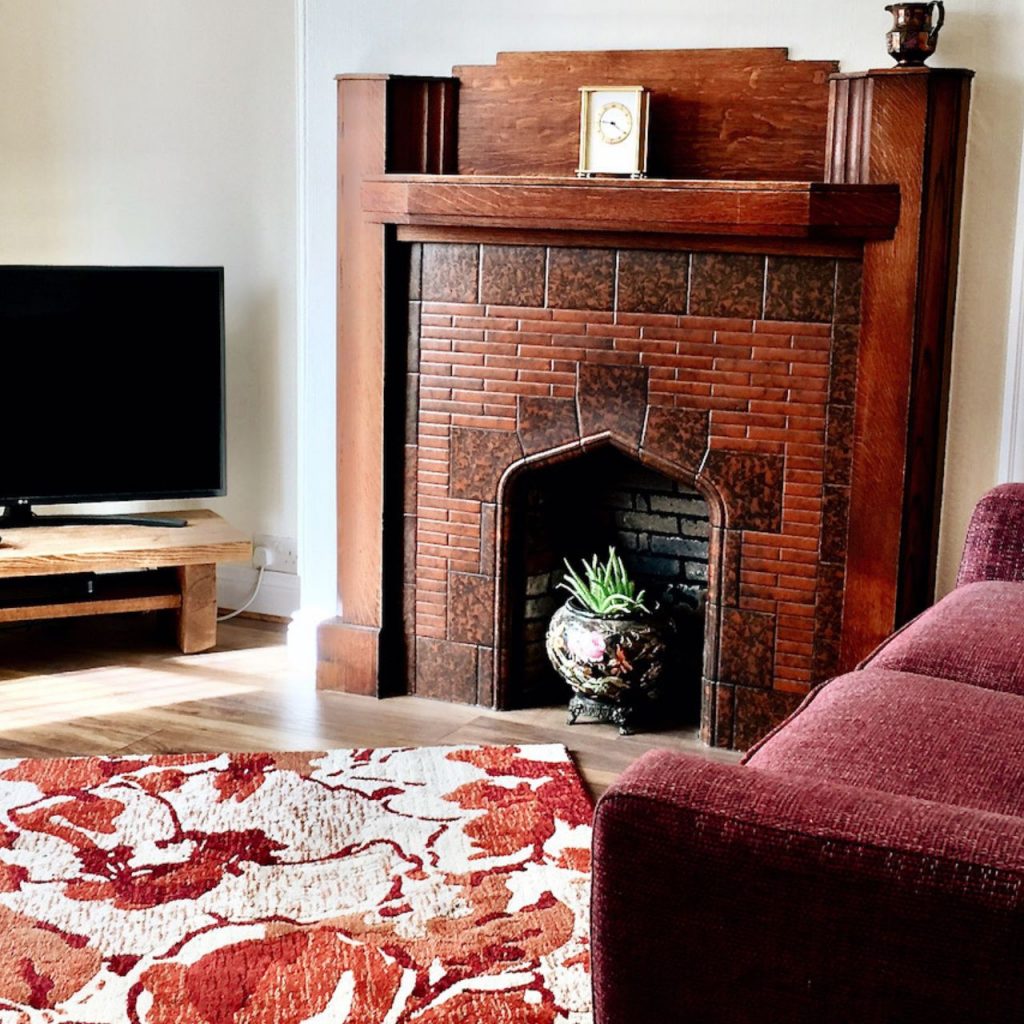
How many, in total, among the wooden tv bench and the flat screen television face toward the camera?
2

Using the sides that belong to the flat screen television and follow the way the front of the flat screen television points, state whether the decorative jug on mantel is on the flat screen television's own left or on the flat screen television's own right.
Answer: on the flat screen television's own left

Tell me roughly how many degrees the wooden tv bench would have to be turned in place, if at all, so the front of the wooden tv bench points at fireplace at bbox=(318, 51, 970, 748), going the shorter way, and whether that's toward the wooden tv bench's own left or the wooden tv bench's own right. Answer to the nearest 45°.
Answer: approximately 45° to the wooden tv bench's own left

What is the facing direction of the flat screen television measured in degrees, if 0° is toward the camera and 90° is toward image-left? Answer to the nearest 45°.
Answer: approximately 0°

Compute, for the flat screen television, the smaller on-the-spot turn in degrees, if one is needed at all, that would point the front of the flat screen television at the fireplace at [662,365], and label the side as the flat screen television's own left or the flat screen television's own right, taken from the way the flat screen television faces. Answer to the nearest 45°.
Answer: approximately 45° to the flat screen television's own left

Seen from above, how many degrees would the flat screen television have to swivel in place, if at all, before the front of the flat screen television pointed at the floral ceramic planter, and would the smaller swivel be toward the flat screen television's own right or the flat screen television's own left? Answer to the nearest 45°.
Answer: approximately 45° to the flat screen television's own left

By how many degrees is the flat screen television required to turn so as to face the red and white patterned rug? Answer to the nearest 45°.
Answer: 0° — it already faces it
